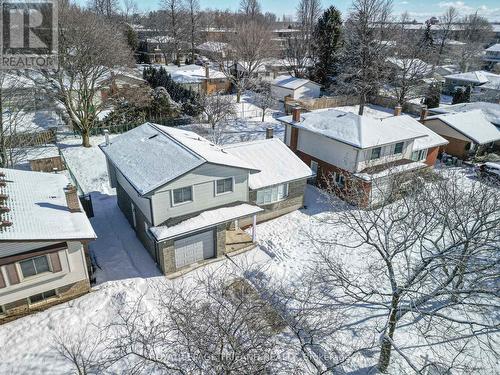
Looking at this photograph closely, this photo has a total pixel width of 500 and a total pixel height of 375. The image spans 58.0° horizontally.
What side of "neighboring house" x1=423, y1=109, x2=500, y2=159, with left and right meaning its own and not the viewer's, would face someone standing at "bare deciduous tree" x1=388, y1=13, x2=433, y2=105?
back

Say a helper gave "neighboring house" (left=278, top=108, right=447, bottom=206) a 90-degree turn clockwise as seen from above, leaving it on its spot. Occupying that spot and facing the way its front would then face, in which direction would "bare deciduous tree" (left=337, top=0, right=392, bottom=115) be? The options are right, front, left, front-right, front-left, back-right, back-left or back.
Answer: back-right

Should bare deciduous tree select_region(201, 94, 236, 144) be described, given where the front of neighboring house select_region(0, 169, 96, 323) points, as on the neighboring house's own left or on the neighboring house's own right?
on the neighboring house's own left

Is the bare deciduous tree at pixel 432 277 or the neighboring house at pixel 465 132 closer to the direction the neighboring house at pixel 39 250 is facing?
the bare deciduous tree

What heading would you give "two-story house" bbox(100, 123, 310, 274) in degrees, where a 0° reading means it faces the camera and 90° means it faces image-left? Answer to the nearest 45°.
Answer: approximately 315°

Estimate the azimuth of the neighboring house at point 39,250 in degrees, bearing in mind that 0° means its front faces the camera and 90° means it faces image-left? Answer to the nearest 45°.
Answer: approximately 315°

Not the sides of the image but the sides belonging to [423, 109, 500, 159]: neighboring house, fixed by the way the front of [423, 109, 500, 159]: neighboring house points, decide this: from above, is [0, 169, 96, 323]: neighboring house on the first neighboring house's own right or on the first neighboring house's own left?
on the first neighboring house's own right
